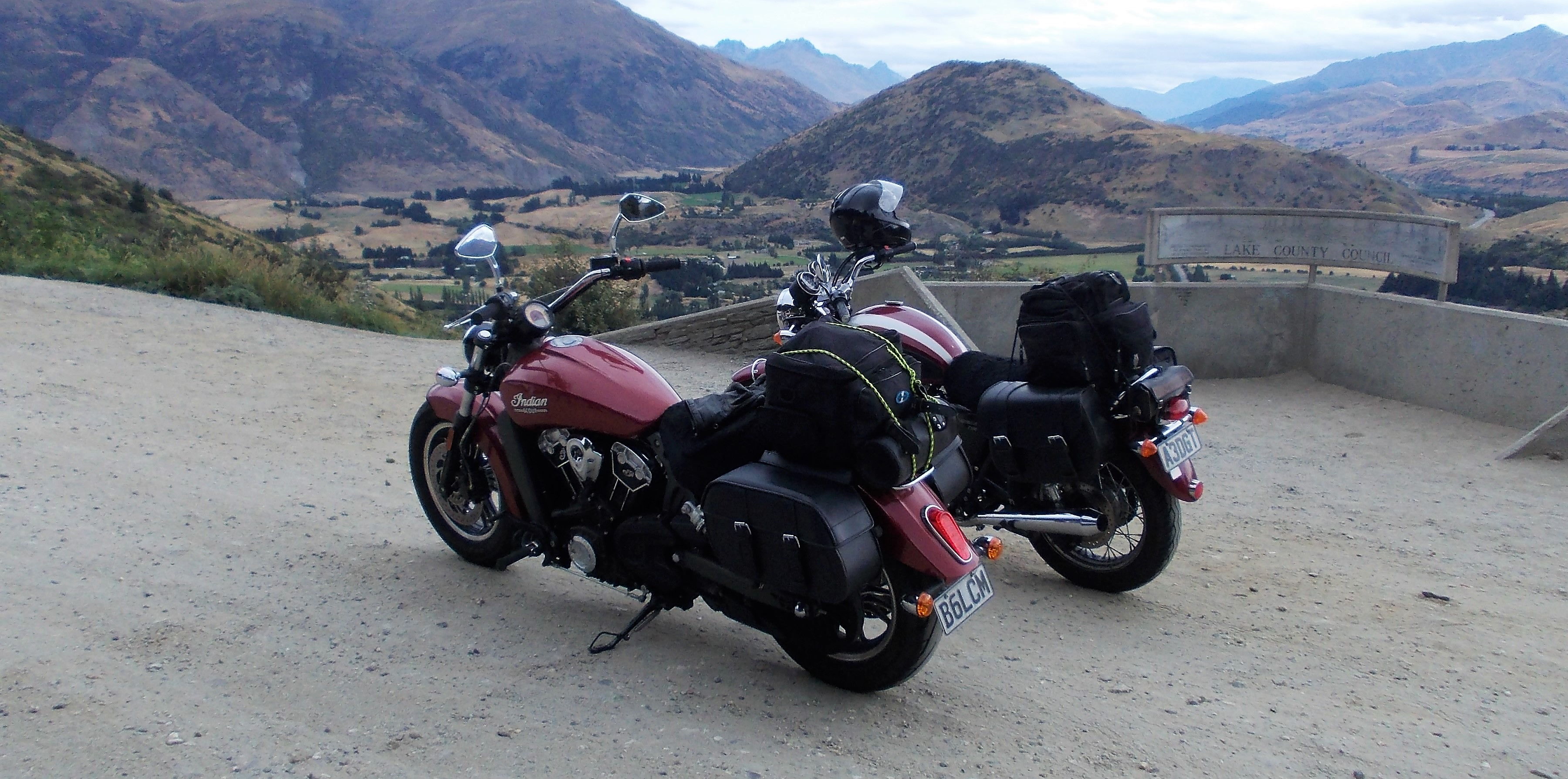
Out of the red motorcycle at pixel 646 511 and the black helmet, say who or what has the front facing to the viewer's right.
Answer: the black helmet

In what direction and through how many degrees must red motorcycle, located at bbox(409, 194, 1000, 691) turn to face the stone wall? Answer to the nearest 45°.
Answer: approximately 45° to its right

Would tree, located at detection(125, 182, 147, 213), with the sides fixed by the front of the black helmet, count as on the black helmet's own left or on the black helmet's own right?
on the black helmet's own left

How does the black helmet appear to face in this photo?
to the viewer's right

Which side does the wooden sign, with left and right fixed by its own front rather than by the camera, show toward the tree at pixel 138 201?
right

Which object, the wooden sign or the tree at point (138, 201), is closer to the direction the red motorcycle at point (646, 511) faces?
the tree

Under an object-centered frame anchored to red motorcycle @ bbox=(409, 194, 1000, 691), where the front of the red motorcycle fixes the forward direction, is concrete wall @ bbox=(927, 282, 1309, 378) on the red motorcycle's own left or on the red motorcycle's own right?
on the red motorcycle's own right

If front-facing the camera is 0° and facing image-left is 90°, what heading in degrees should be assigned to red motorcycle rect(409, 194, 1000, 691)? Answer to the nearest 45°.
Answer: approximately 135°

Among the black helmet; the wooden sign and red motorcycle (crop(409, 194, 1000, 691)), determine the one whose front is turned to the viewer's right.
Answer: the black helmet

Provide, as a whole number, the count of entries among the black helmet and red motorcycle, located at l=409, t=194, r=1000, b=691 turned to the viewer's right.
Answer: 1
